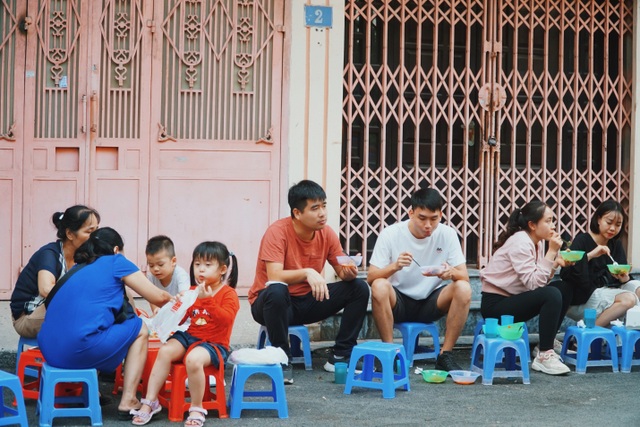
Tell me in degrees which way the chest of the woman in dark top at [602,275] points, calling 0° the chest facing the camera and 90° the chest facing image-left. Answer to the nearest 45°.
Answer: approximately 315°

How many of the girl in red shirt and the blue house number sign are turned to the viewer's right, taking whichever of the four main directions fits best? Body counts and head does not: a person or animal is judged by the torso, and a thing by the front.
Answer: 0

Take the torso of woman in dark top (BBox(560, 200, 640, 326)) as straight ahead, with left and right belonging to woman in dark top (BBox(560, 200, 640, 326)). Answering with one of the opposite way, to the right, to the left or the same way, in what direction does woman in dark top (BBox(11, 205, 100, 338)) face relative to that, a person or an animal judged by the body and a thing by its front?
to the left

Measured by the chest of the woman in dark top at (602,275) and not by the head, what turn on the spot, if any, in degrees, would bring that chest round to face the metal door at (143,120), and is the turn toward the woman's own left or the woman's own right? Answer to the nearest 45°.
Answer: approximately 135° to the woman's own right

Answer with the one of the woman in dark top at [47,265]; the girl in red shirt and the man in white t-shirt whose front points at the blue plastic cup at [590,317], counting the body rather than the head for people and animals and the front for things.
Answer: the woman in dark top

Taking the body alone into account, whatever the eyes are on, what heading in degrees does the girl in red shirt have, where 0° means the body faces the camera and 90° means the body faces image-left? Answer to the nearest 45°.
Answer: approximately 45°

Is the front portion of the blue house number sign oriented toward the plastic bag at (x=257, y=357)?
yes

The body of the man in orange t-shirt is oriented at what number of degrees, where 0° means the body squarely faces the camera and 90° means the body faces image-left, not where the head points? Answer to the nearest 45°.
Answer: approximately 315°

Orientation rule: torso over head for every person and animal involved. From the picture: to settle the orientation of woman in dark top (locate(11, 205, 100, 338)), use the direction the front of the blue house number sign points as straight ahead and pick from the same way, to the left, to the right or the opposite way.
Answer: to the left

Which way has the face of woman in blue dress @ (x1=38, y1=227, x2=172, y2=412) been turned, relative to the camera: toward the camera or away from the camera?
away from the camera

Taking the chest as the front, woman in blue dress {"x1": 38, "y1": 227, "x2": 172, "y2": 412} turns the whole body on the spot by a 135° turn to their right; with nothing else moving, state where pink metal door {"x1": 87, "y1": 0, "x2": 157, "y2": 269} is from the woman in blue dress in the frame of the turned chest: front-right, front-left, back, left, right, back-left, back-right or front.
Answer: back

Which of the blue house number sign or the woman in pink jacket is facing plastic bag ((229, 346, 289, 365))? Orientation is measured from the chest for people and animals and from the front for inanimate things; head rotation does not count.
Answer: the blue house number sign
